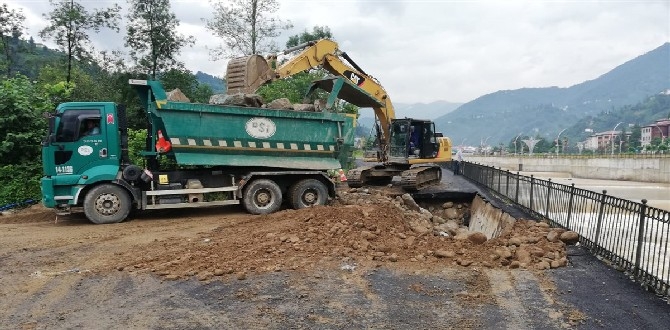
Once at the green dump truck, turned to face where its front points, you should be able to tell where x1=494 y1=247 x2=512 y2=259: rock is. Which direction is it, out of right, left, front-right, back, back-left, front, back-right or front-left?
back-left

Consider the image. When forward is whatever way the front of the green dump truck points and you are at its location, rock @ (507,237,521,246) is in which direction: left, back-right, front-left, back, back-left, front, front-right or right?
back-left

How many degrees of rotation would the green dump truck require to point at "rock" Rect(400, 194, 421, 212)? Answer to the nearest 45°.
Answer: approximately 180°

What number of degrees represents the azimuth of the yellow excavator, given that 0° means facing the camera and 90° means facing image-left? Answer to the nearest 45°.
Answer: approximately 45°

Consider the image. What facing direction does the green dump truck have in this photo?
to the viewer's left

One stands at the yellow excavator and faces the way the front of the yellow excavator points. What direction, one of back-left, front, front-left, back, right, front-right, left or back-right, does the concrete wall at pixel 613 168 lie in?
back
